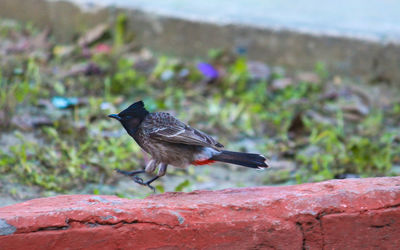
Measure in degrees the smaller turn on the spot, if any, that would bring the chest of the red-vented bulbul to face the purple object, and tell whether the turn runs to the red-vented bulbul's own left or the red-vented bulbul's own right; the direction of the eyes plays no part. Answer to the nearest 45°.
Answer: approximately 90° to the red-vented bulbul's own right

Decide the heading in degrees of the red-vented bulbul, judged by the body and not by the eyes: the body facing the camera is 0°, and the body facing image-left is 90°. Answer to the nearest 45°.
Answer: approximately 90°
